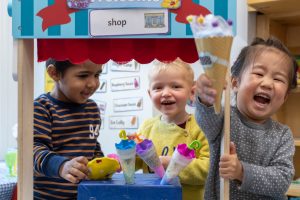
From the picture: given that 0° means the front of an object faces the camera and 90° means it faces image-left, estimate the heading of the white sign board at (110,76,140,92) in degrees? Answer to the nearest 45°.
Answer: approximately 0°

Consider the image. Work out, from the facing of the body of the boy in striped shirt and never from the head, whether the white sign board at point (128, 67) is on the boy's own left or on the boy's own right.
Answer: on the boy's own left

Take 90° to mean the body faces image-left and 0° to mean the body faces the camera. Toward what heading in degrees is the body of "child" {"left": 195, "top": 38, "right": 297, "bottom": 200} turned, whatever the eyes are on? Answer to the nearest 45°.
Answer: approximately 0°
